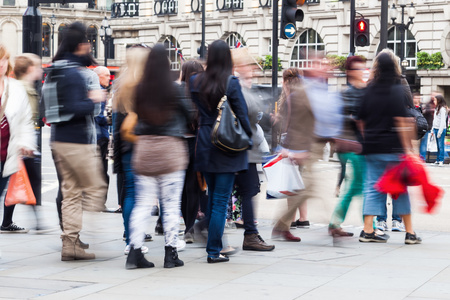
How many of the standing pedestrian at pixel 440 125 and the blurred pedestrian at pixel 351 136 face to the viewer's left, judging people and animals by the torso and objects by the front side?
1

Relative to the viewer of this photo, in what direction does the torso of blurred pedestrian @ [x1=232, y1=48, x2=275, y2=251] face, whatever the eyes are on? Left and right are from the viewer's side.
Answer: facing to the right of the viewer

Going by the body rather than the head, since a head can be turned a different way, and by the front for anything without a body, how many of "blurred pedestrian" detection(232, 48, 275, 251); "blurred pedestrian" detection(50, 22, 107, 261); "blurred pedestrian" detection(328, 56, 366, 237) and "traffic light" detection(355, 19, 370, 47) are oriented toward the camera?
1

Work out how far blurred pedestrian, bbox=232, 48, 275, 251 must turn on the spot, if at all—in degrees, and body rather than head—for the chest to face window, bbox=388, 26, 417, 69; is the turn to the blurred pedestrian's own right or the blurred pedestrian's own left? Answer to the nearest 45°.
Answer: approximately 90° to the blurred pedestrian's own left

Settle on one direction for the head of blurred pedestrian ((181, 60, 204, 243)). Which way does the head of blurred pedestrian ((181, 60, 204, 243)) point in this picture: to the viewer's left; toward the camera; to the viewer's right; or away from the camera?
away from the camera

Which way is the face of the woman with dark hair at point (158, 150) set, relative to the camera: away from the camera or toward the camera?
away from the camera
